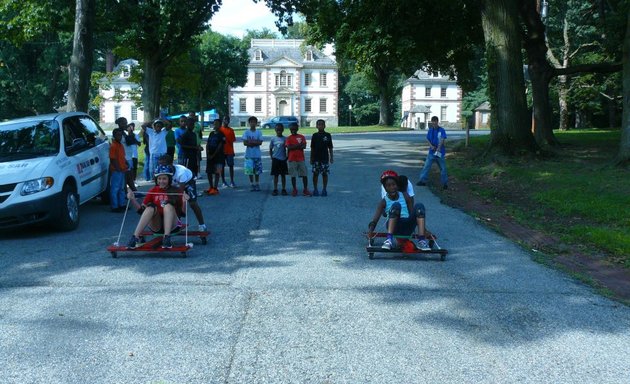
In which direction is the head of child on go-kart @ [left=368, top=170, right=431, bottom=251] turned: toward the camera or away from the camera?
toward the camera

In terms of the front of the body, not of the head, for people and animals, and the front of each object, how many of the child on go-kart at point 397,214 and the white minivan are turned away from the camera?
0

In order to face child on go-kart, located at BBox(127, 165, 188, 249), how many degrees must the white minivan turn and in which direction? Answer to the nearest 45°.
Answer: approximately 90° to its left

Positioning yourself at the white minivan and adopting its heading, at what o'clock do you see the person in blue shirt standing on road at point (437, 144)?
The person in blue shirt standing on road is roughly at 7 o'clock from the white minivan.

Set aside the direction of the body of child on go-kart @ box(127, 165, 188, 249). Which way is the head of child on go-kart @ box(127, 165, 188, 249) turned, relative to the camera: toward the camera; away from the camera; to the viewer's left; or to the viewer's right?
toward the camera

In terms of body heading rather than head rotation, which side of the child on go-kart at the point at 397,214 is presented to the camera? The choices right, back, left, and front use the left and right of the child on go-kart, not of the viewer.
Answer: front

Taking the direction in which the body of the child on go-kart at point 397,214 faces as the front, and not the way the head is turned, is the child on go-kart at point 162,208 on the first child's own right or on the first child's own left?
on the first child's own right

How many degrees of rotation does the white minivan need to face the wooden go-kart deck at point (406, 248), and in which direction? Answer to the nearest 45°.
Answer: approximately 90° to its left

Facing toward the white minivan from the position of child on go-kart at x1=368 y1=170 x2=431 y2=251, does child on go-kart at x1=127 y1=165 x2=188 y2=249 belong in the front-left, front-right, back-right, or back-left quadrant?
front-left

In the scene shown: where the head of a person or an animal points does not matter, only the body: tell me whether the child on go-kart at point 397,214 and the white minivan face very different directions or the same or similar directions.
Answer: same or similar directions

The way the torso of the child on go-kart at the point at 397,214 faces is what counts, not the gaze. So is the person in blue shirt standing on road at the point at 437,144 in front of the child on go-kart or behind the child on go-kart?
behind

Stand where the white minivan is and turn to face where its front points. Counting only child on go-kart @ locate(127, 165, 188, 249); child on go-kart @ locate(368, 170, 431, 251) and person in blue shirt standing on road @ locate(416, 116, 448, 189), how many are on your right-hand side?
0

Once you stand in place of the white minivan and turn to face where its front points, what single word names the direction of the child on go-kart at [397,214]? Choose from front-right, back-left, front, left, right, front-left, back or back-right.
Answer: left

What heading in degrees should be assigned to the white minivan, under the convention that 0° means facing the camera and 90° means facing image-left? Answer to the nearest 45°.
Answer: approximately 45°

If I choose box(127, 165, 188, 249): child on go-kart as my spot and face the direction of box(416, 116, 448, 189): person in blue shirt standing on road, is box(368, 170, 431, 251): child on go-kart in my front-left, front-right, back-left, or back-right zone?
front-right

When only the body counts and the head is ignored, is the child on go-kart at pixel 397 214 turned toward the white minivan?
no
